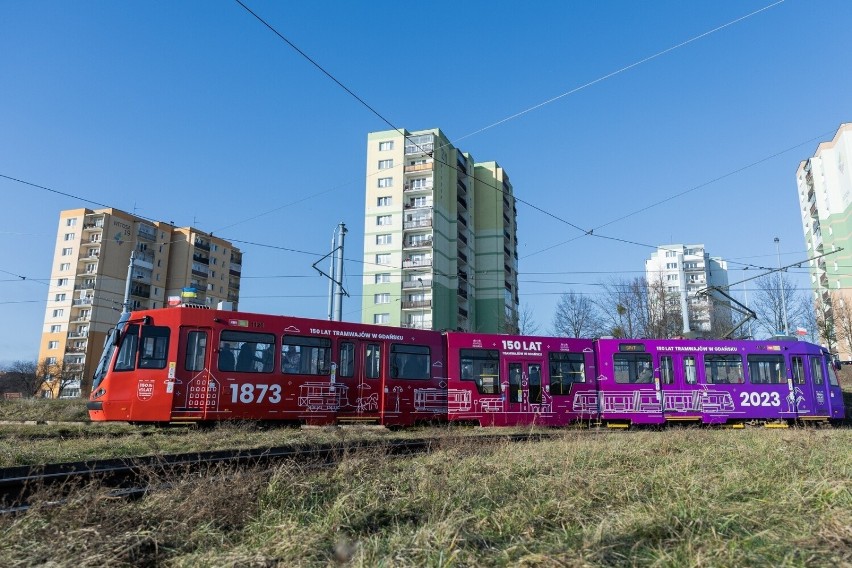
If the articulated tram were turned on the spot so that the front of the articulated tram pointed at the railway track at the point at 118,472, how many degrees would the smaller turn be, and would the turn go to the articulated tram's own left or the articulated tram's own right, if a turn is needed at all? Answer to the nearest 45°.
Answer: approximately 90° to the articulated tram's own left

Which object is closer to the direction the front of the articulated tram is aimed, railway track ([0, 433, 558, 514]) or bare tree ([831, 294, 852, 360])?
the railway track

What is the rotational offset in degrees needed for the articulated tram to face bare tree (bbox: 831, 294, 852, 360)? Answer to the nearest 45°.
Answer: approximately 135° to its right

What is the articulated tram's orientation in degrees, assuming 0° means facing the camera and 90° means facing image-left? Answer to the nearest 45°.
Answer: approximately 90°
